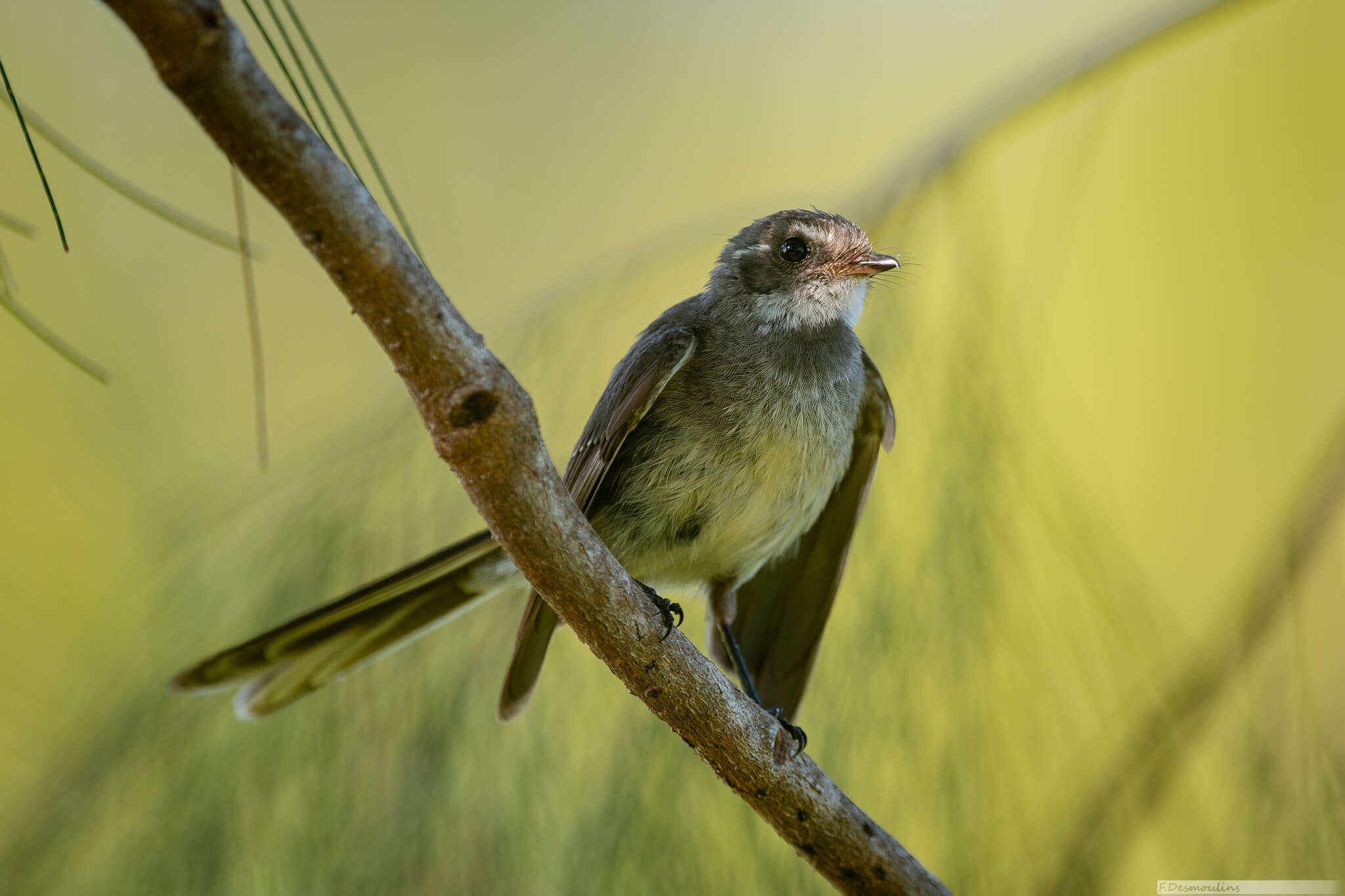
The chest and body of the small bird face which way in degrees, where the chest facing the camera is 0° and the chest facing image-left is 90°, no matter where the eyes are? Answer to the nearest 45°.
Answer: approximately 315°
